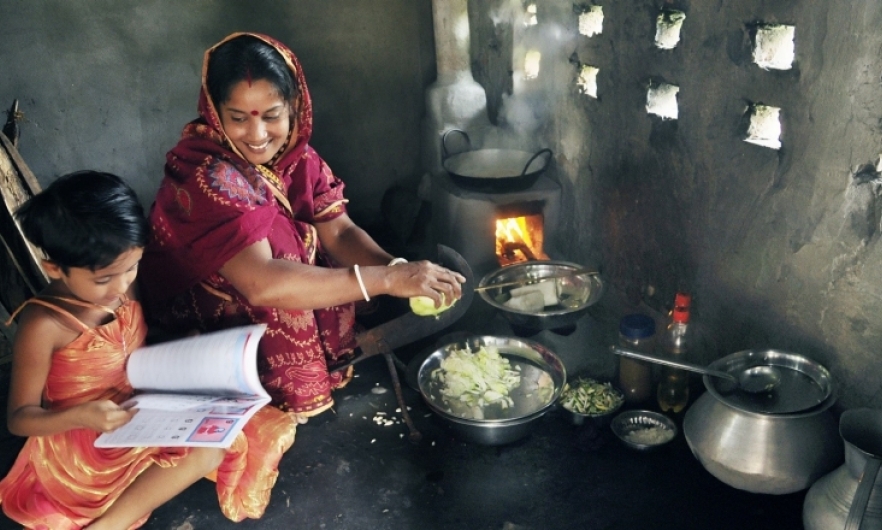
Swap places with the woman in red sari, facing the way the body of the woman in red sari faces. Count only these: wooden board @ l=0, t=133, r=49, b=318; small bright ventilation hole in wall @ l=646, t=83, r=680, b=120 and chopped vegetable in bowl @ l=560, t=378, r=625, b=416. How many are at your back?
1

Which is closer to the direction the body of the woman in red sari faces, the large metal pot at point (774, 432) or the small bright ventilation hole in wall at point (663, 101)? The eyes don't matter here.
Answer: the large metal pot

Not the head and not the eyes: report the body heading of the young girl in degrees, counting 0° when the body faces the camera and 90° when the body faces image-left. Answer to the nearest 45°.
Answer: approximately 315°

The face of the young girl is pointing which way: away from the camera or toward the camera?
toward the camera

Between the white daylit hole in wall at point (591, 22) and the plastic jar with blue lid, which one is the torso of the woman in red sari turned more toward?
the plastic jar with blue lid

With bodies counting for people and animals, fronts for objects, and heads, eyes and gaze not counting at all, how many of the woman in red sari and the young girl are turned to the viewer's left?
0

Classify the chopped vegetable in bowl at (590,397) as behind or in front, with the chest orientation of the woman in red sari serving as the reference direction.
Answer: in front

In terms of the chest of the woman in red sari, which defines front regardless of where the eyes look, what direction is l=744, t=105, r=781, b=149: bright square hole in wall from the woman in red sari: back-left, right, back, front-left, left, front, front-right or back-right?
front-left

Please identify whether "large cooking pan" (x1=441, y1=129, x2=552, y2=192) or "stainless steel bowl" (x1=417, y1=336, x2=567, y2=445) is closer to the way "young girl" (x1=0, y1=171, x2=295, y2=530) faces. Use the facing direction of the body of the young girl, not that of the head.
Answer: the stainless steel bowl

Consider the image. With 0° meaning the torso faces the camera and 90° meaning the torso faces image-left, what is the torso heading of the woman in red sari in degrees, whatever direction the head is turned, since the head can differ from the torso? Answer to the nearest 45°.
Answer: approximately 315°

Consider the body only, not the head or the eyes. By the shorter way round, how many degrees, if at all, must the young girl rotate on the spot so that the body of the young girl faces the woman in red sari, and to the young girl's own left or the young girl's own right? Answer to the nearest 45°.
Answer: approximately 45° to the young girl's own left

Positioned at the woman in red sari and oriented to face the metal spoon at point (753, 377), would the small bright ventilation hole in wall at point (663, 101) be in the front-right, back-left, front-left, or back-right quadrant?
front-left

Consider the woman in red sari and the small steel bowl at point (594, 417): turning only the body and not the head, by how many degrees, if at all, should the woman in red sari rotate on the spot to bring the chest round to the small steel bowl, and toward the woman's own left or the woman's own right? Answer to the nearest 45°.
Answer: approximately 45° to the woman's own left

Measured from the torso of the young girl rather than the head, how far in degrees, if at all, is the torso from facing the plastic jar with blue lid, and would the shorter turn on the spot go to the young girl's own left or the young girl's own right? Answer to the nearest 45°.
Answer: approximately 45° to the young girl's own left

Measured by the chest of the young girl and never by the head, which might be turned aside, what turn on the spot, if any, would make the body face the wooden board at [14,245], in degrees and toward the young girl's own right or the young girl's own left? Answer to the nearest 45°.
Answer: approximately 135° to the young girl's own left

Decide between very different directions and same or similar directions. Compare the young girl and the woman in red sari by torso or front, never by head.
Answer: same or similar directions
